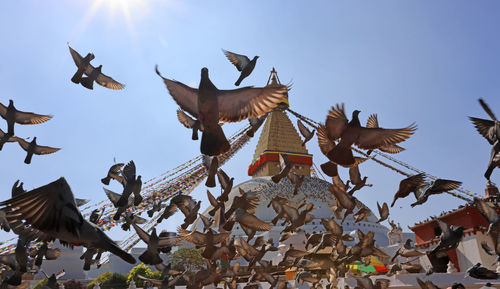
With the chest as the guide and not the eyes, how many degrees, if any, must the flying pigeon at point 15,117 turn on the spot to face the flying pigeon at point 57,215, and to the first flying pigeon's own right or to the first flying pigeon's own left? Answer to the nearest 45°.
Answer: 0° — it already faces it

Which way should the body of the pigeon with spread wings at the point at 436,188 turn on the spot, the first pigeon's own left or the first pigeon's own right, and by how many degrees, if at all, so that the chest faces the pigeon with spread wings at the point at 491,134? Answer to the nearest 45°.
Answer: approximately 90° to the first pigeon's own right

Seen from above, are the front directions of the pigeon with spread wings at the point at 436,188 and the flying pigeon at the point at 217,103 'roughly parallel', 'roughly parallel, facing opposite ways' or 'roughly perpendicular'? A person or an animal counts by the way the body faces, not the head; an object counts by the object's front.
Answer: roughly perpendicular

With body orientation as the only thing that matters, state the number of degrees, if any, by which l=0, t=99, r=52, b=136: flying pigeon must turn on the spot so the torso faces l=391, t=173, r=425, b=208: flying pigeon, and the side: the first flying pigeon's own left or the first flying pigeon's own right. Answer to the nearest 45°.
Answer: approximately 45° to the first flying pigeon's own left
